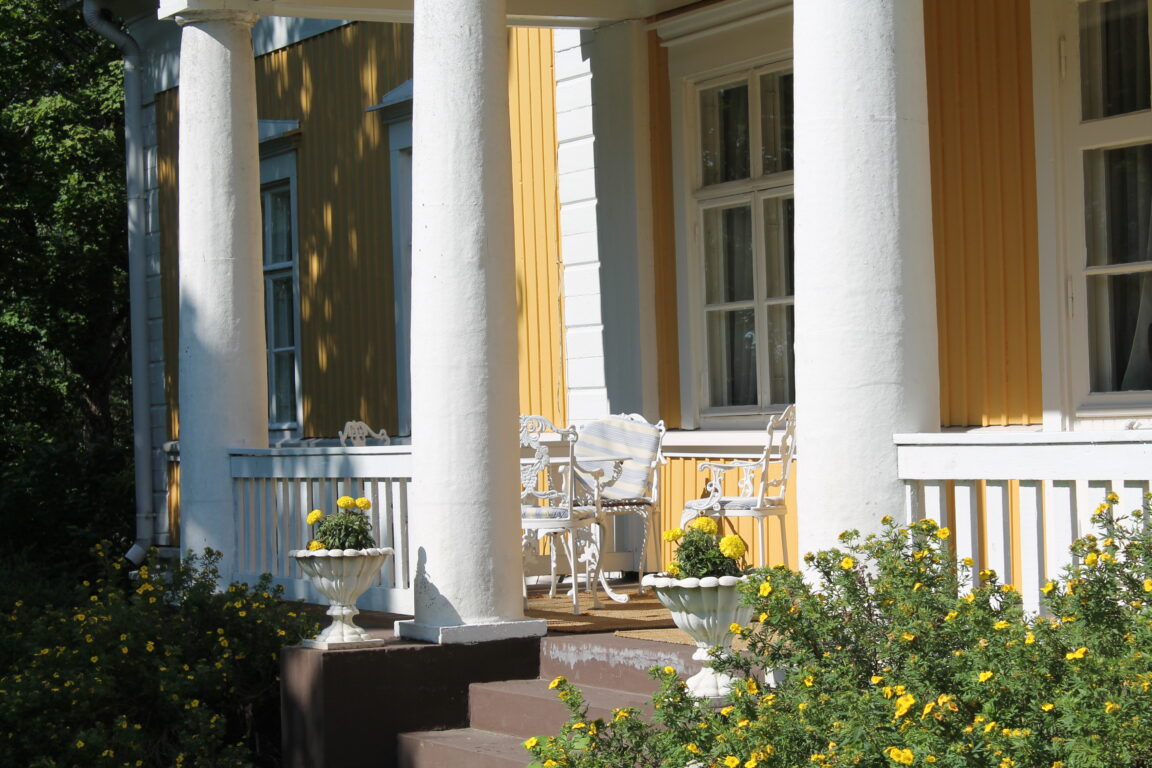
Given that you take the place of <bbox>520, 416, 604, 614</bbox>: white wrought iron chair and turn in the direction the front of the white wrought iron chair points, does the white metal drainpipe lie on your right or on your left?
on your left

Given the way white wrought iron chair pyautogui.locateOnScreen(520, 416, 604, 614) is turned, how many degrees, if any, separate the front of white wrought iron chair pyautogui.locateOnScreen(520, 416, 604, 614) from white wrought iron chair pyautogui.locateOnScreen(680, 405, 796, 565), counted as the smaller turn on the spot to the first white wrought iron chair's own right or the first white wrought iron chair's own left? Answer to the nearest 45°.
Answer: approximately 45° to the first white wrought iron chair's own right

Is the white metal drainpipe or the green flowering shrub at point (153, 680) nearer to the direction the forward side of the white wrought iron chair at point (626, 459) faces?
the green flowering shrub

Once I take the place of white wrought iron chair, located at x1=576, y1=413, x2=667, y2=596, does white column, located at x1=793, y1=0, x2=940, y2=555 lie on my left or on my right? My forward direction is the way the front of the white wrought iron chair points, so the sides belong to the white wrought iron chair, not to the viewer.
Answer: on my left

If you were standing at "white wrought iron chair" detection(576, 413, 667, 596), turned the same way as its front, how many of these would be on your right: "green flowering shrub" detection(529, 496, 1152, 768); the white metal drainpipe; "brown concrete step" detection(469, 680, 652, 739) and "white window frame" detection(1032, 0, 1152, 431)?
1

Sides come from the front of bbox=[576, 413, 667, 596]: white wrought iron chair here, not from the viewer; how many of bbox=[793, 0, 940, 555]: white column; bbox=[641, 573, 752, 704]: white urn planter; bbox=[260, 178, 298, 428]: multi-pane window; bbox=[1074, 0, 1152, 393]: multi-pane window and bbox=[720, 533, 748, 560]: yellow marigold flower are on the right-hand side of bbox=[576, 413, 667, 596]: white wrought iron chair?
1

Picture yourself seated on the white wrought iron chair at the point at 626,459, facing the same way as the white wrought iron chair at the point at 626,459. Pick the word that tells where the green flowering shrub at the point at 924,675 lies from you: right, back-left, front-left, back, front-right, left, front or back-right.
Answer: front-left

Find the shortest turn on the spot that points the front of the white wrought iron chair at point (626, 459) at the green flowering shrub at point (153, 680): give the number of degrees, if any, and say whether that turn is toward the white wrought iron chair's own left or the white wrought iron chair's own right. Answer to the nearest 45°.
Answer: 0° — it already faces it

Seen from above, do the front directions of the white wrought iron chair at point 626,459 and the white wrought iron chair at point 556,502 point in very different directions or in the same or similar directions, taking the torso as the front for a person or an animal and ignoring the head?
very different directions

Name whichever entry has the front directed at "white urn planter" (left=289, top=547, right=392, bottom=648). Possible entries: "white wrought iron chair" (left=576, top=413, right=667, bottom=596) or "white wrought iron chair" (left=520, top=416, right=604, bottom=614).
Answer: "white wrought iron chair" (left=576, top=413, right=667, bottom=596)

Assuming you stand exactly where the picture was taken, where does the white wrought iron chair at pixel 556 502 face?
facing away from the viewer and to the right of the viewer

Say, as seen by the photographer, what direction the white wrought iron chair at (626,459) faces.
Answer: facing the viewer and to the left of the viewer

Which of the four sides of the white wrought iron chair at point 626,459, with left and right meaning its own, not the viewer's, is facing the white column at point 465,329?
front

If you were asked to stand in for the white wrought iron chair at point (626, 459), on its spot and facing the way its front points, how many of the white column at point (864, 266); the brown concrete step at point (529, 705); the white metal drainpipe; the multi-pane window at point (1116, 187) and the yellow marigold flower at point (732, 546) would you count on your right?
1

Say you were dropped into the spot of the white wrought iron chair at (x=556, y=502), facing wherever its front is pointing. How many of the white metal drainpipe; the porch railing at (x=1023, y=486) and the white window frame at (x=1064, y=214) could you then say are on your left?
1
